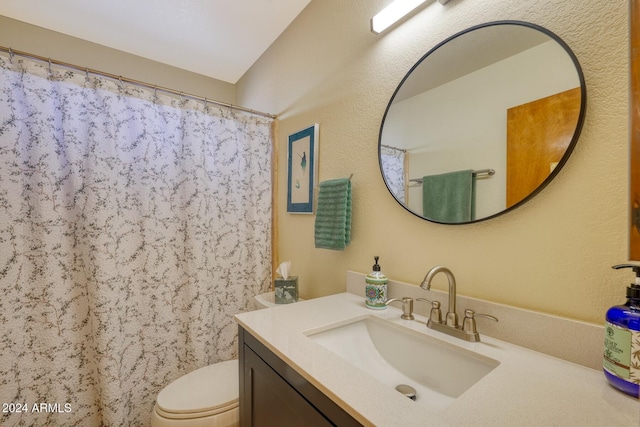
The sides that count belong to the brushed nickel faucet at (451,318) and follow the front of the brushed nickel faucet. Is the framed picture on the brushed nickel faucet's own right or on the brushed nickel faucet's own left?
on the brushed nickel faucet's own right

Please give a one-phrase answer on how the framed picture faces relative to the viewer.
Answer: facing the viewer and to the left of the viewer

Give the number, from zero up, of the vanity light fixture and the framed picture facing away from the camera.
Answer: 0

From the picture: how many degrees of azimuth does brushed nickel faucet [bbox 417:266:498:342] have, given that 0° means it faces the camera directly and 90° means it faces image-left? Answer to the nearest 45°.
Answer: approximately 45°

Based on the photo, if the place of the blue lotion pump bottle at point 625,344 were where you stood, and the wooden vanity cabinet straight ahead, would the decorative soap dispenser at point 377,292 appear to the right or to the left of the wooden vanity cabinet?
right

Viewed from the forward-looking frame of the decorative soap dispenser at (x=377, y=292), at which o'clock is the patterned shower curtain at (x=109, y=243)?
The patterned shower curtain is roughly at 3 o'clock from the decorative soap dispenser.

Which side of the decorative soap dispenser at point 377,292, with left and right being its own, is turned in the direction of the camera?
front
